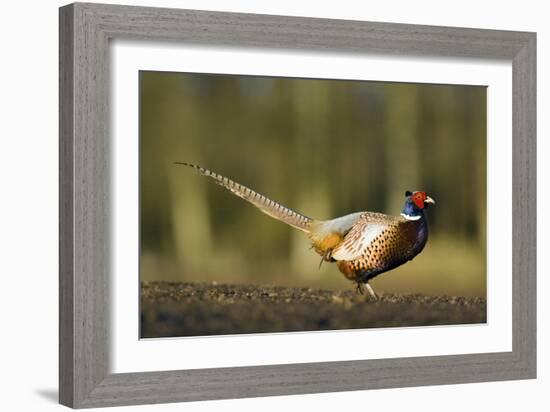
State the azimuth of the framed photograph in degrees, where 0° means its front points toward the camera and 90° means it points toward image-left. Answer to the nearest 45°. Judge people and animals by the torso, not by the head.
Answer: approximately 315°
